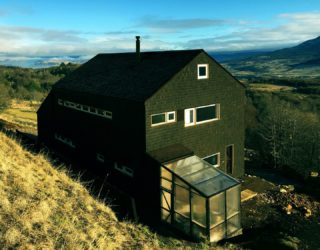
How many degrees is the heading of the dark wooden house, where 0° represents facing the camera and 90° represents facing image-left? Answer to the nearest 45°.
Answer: approximately 315°

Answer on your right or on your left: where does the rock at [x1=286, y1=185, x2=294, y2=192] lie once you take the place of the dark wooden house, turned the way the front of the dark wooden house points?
on your left

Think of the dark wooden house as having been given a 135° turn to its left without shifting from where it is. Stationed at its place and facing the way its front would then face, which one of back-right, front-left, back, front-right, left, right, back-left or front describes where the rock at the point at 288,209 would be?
right

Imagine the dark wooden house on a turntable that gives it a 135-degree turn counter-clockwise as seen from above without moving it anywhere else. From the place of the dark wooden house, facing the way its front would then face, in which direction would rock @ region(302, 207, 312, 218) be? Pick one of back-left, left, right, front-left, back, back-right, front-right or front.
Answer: right
